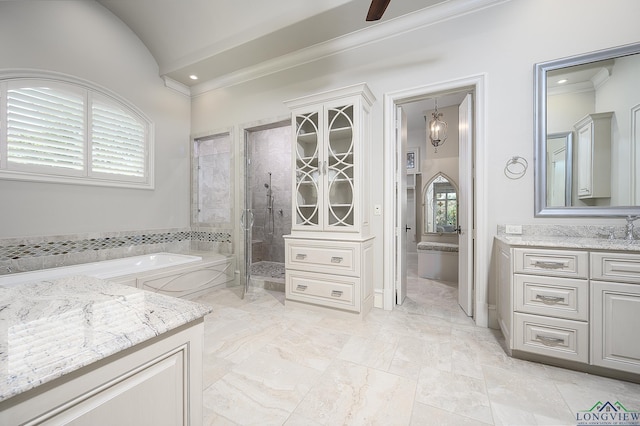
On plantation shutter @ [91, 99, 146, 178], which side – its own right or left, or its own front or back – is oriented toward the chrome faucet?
front

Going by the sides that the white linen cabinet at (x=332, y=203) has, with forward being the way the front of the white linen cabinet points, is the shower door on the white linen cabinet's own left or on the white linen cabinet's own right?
on the white linen cabinet's own right

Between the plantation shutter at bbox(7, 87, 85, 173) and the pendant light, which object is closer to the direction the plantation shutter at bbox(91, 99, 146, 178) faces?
the pendant light

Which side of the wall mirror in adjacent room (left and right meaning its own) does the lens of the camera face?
front

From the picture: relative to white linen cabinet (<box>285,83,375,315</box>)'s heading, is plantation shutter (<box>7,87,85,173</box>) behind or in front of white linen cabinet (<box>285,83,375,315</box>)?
in front

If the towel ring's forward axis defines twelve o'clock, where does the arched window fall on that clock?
The arched window is roughly at 2 o'clock from the towel ring.

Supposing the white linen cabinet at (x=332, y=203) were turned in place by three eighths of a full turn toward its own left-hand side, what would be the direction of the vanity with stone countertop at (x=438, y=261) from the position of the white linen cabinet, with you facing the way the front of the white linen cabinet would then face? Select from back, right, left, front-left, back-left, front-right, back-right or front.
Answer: front-left

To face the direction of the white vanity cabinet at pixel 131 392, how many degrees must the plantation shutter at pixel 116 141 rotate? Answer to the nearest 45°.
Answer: approximately 45° to its right

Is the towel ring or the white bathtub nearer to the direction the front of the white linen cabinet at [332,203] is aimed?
the white bathtub

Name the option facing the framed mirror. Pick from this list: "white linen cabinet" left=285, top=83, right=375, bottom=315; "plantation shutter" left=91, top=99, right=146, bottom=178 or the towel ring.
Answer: the plantation shutter
